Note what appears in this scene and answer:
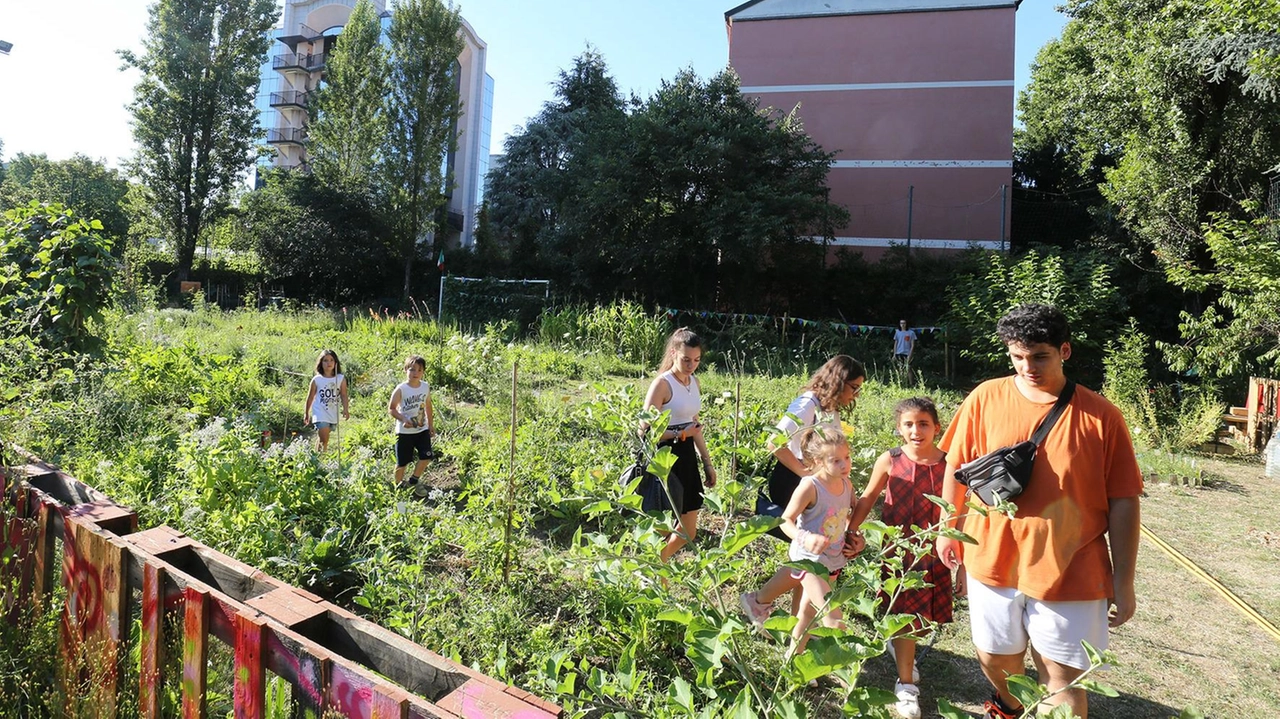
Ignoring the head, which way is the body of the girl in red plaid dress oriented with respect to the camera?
toward the camera

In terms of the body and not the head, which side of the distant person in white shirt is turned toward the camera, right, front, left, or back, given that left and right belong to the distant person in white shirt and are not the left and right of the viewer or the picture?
front

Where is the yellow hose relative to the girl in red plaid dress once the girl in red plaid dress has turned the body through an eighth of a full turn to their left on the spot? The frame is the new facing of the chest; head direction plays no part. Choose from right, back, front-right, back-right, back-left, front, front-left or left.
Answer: left

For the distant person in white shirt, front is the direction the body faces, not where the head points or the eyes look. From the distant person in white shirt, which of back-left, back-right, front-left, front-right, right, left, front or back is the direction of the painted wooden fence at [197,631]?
front

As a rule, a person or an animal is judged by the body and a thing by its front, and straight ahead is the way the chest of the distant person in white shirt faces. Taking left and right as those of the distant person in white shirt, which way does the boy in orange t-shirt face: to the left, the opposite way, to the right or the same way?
the same way

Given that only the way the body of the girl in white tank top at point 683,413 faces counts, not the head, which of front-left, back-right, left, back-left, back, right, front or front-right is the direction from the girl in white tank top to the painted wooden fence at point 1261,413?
left

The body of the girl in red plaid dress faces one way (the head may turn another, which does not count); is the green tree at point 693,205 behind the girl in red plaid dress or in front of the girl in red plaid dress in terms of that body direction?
behind

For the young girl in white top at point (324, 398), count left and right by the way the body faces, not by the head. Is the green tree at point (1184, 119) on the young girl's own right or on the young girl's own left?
on the young girl's own left

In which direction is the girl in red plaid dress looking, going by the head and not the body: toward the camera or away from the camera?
toward the camera

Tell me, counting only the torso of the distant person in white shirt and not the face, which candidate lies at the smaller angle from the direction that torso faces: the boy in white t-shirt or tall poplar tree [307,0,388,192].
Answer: the boy in white t-shirt

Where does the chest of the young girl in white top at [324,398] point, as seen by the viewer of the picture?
toward the camera

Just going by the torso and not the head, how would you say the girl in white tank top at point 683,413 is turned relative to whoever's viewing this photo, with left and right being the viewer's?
facing the viewer and to the right of the viewer

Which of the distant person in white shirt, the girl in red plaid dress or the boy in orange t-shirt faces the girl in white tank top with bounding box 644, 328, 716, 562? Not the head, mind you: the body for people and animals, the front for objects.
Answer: the distant person in white shirt
